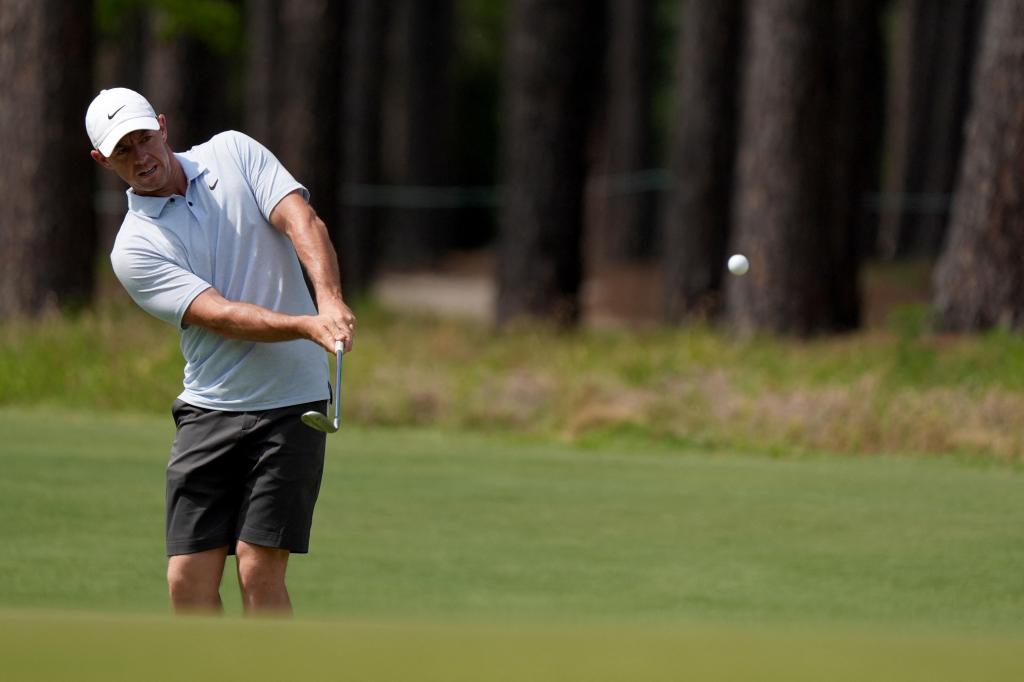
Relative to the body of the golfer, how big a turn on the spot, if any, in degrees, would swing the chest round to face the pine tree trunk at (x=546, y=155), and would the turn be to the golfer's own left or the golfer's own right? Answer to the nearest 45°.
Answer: approximately 180°

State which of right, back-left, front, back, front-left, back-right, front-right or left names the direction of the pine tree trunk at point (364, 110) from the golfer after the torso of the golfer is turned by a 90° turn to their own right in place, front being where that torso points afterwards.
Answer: right

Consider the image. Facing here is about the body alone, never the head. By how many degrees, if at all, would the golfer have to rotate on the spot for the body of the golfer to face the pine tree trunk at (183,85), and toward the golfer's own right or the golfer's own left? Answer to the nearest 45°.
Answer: approximately 180°

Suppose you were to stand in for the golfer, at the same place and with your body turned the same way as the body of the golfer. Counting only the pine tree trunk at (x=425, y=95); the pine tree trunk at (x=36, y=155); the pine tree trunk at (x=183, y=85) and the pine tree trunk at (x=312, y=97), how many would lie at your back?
4

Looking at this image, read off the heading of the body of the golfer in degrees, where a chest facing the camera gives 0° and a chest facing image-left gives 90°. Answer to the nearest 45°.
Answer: approximately 0°

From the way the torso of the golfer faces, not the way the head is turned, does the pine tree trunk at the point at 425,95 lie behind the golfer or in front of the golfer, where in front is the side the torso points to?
behind

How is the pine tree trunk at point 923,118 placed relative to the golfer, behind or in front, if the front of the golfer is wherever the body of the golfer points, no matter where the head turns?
behind

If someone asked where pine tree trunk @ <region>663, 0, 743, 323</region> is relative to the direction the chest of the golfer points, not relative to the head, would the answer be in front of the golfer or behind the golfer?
behind

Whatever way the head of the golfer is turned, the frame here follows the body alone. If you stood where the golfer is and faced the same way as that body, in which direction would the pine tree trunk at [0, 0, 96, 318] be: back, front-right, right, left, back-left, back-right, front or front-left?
back

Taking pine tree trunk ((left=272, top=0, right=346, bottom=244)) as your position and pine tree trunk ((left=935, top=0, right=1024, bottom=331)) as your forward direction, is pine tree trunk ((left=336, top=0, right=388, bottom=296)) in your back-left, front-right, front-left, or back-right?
back-left

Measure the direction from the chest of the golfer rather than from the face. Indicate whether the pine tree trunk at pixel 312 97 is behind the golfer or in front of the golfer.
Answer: behind
